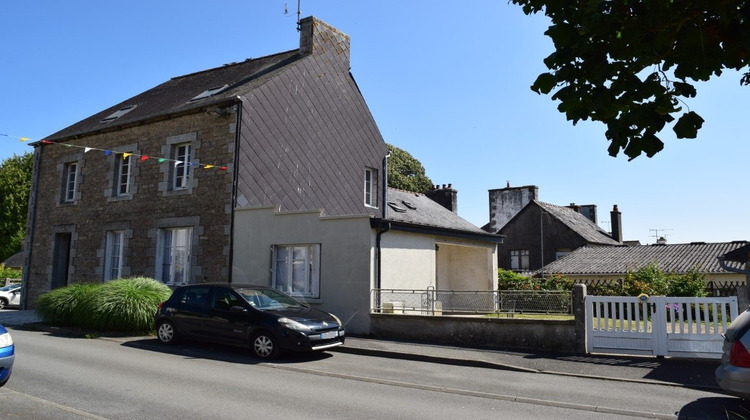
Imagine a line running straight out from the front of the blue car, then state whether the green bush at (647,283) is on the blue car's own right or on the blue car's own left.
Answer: on the blue car's own left

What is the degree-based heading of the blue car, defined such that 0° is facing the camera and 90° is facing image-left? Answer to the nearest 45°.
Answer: approximately 315°

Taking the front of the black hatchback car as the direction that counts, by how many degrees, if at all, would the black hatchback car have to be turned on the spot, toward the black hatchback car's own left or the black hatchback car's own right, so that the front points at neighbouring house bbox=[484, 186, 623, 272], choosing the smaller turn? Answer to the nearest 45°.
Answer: approximately 90° to the black hatchback car's own left

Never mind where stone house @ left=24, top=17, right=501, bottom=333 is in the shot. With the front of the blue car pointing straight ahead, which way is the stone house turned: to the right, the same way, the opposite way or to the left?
to the right

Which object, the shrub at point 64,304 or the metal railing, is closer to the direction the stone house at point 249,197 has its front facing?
the shrub

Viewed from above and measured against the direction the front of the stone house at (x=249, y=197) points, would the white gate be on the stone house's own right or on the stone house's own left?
on the stone house's own left

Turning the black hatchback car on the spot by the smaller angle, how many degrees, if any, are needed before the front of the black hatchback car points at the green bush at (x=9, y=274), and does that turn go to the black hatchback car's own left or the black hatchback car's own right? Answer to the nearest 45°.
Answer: approximately 180°

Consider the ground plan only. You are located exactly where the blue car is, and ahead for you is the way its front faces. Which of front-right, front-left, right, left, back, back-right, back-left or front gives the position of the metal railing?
front-left

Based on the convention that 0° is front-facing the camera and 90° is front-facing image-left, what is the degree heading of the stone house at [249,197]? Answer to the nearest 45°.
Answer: approximately 45°
